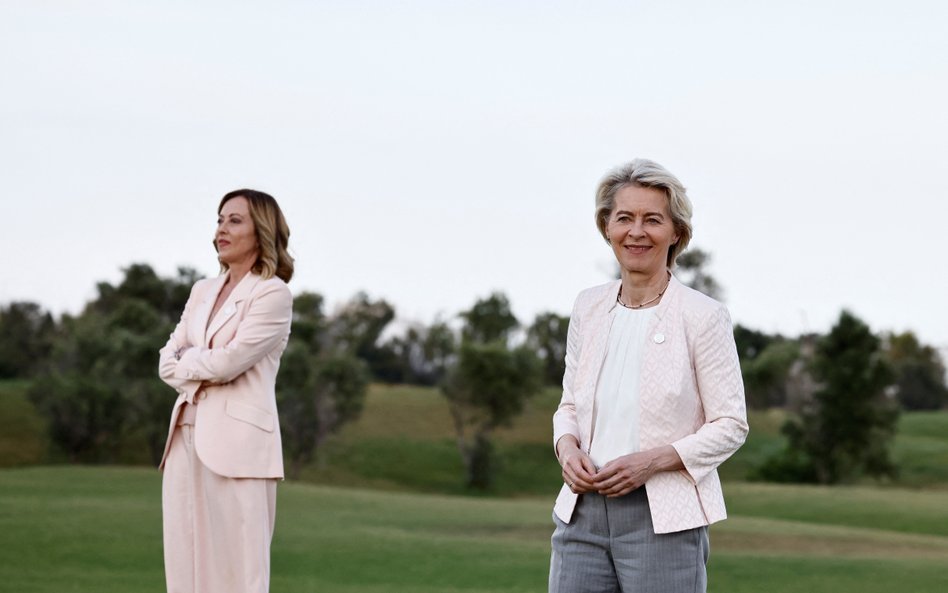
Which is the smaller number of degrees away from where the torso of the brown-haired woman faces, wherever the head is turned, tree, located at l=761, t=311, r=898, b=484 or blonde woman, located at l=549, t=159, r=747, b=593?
the blonde woman

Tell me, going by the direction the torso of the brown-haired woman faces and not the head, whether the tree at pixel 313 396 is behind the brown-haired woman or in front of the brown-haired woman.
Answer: behind

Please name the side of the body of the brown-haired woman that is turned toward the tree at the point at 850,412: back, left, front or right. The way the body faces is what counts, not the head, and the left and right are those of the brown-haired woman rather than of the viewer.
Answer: back

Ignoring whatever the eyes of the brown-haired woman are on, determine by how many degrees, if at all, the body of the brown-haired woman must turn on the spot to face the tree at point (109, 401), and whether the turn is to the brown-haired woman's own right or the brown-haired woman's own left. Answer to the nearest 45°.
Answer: approximately 135° to the brown-haired woman's own right

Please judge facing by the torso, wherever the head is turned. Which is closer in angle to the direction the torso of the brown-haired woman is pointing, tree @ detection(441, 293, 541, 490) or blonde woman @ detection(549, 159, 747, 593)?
the blonde woman

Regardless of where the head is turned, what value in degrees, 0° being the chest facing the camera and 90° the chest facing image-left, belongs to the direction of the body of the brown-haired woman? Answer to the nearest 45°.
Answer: approximately 45°

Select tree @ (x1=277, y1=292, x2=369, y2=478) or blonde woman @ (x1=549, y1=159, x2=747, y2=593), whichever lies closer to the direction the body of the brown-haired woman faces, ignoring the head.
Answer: the blonde woman

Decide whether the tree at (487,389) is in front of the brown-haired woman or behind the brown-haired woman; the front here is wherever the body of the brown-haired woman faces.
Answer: behind

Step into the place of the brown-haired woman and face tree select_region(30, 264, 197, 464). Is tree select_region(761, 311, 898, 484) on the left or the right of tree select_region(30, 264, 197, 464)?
right

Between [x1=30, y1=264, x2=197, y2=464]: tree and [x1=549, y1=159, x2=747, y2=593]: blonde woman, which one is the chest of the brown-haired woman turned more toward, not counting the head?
the blonde woman
